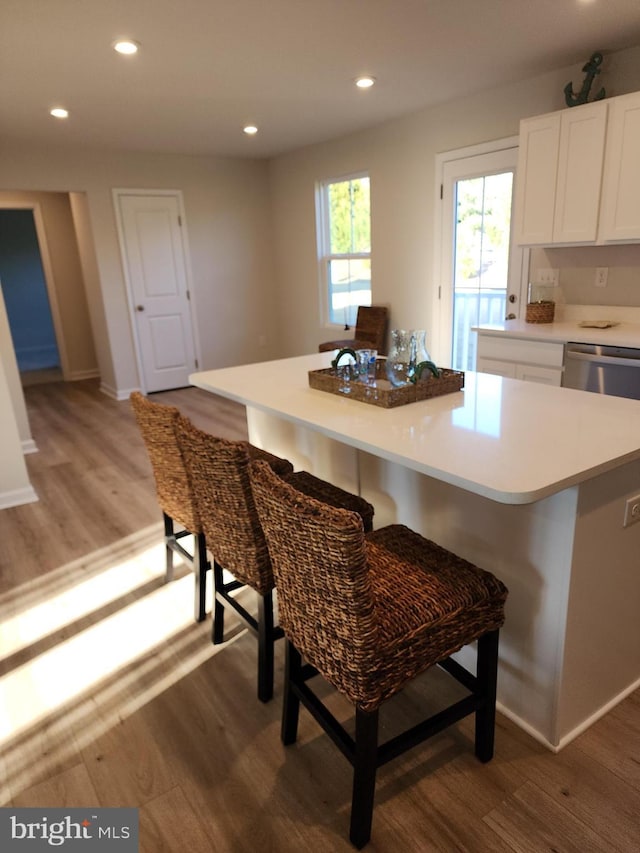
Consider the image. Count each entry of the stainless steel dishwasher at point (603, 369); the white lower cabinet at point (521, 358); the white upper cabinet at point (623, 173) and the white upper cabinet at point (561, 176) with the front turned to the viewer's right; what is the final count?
0

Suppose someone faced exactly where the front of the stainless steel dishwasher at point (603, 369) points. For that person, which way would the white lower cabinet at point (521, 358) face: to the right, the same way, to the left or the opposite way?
the same way

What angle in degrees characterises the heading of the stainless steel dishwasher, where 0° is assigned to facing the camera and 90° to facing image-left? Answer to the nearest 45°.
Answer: approximately 45°

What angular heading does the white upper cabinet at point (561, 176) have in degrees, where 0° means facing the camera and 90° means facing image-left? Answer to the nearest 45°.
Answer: approximately 45°

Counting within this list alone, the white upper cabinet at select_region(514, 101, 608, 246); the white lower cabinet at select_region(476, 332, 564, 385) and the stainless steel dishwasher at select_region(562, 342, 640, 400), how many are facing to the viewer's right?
0

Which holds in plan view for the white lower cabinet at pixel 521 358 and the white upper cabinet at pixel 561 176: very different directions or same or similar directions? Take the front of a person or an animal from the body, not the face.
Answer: same or similar directions

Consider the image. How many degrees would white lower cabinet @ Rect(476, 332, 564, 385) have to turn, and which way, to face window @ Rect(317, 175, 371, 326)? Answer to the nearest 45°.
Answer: approximately 90° to its right

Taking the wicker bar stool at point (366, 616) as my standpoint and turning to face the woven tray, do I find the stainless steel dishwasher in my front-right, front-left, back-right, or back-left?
front-right

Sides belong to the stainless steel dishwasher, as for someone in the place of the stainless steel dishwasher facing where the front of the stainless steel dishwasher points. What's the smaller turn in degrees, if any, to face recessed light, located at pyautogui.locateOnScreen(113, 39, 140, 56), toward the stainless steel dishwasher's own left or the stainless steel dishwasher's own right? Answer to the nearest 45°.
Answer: approximately 45° to the stainless steel dishwasher's own right

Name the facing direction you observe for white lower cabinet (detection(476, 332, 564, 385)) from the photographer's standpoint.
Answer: facing the viewer and to the left of the viewer

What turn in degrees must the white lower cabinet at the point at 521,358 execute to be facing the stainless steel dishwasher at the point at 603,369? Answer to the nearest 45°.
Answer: approximately 90° to its left

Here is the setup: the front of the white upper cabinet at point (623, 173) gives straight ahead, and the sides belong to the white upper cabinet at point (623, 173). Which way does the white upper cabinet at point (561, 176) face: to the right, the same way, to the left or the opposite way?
the same way

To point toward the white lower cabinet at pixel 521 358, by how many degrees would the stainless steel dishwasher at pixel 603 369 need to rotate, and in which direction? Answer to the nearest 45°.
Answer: approximately 90° to its right

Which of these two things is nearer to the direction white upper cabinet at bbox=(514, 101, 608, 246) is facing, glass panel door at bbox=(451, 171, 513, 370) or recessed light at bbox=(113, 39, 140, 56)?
the recessed light

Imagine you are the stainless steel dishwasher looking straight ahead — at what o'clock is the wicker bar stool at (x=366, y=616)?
The wicker bar stool is roughly at 11 o'clock from the stainless steel dishwasher.

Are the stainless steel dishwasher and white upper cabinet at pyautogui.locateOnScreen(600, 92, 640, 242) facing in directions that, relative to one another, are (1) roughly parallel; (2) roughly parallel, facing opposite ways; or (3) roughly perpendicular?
roughly parallel
